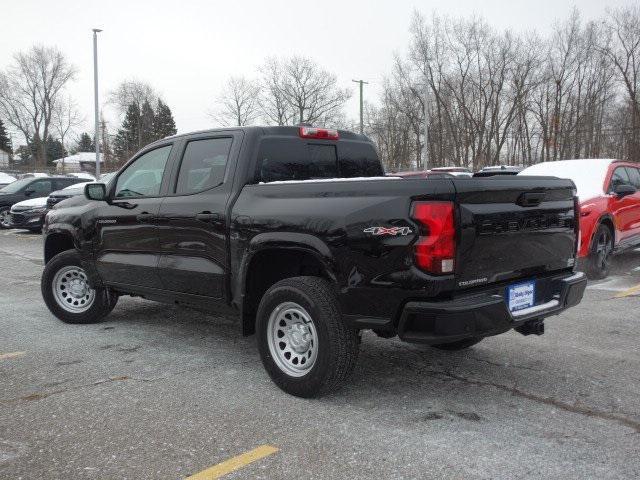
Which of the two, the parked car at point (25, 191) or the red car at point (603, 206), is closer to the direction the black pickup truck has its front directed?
the parked car

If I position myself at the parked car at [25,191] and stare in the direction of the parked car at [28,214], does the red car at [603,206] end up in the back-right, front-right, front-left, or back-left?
front-left

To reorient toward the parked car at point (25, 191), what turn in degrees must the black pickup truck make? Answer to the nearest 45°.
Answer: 0° — it already faces it

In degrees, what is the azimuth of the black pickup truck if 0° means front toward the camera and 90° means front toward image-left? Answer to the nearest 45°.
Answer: approximately 135°

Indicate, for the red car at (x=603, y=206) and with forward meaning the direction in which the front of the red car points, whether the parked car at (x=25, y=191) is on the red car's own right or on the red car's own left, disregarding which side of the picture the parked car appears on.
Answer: on the red car's own right

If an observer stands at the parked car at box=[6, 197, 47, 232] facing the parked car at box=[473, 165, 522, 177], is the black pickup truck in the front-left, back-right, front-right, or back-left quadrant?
front-right

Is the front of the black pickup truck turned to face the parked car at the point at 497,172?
no

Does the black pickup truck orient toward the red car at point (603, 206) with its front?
no

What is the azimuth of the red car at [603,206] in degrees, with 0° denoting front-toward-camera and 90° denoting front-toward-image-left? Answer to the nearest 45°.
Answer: approximately 45°

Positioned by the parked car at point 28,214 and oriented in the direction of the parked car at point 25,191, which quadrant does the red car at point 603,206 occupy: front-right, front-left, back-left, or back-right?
back-right

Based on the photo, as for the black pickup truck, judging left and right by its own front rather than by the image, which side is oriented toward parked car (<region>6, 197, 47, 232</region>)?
front

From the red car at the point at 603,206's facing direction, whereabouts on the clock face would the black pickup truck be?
The black pickup truck is roughly at 11 o'clock from the red car.
